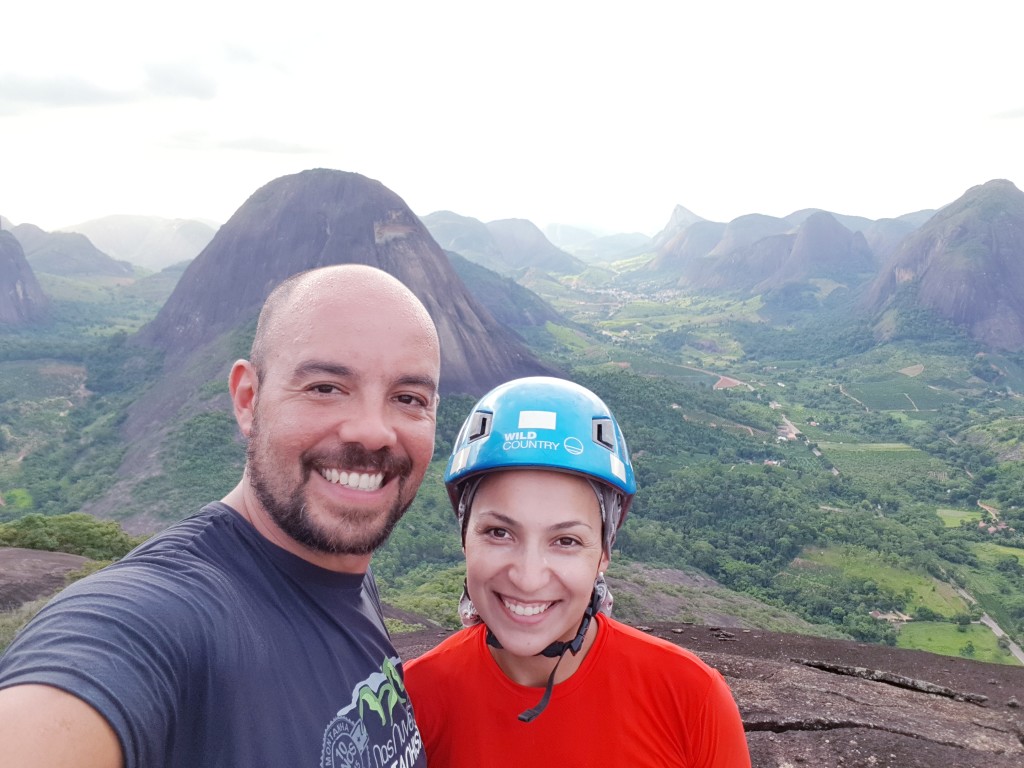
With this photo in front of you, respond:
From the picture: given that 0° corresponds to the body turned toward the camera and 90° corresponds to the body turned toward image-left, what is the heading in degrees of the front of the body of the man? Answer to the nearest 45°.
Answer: approximately 315°

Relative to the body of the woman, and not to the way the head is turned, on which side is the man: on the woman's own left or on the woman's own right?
on the woman's own right

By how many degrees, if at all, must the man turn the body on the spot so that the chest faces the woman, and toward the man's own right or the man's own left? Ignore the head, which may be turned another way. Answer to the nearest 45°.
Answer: approximately 45° to the man's own left

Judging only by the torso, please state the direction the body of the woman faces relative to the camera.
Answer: toward the camera

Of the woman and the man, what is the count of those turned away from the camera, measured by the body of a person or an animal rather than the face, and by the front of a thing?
0
